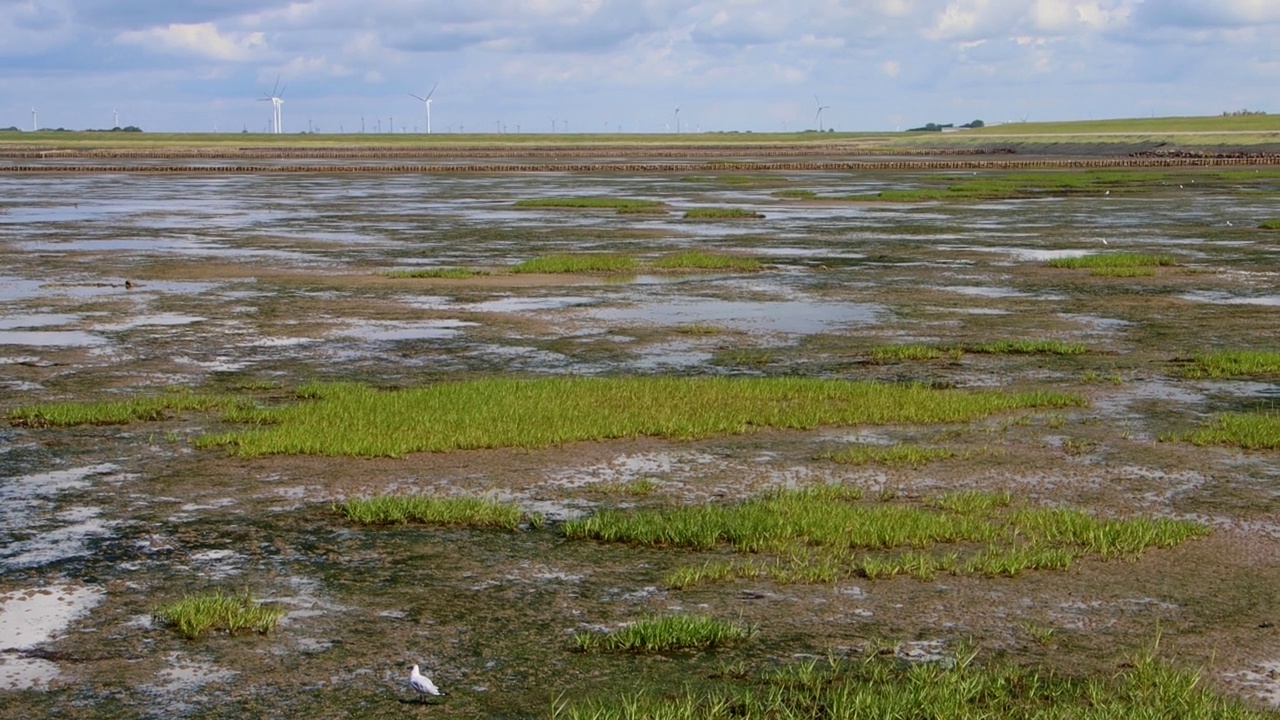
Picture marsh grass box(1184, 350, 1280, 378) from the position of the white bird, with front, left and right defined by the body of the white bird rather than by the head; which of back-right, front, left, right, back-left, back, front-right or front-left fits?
back-right

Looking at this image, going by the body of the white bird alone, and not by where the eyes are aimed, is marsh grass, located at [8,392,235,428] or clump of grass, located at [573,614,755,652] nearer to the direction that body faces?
the marsh grass

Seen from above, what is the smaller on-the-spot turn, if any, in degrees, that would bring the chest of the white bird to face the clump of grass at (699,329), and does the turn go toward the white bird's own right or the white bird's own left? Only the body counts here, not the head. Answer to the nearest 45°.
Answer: approximately 90° to the white bird's own right

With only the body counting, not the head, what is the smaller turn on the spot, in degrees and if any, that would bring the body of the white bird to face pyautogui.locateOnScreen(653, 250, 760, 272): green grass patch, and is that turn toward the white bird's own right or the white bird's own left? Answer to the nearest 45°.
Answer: approximately 90° to the white bird's own right

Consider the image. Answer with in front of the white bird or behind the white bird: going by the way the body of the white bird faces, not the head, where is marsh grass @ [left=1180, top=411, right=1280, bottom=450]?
behind

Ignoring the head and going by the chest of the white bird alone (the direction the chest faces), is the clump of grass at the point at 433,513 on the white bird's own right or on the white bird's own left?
on the white bird's own right

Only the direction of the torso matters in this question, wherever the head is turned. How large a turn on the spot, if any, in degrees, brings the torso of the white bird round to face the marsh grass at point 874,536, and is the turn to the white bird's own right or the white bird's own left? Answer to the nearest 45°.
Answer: approximately 135° to the white bird's own right

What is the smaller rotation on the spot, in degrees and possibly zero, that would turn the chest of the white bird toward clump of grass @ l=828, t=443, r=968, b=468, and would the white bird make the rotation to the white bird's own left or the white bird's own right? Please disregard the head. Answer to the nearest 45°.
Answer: approximately 135° to the white bird's own right

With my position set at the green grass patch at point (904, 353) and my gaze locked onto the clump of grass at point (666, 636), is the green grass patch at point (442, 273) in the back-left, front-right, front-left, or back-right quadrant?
back-right

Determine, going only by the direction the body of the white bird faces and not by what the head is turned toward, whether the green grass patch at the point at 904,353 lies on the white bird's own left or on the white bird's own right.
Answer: on the white bird's own right

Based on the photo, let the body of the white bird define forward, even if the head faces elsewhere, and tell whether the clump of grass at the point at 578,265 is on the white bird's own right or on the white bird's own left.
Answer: on the white bird's own right

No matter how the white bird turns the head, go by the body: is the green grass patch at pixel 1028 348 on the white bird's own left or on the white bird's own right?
on the white bird's own right

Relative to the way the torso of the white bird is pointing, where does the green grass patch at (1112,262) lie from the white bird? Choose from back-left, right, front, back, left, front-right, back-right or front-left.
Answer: back-right

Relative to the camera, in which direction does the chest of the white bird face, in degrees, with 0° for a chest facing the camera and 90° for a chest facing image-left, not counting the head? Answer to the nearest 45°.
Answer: approximately 90°
